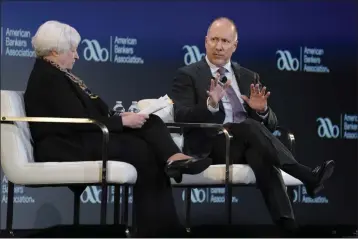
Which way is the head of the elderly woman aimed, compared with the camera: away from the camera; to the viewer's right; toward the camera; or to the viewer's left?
to the viewer's right

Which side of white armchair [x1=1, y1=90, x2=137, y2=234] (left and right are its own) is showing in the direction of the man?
front

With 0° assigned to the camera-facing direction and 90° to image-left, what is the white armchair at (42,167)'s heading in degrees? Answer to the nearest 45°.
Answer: approximately 270°

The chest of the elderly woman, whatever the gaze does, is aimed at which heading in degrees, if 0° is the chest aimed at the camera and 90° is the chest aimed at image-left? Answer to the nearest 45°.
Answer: approximately 270°

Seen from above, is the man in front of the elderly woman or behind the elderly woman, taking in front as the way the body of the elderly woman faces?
in front

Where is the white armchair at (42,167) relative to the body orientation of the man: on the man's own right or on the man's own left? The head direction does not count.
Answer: on the man's own right

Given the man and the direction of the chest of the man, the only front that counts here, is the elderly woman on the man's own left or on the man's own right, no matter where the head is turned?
on the man's own right
